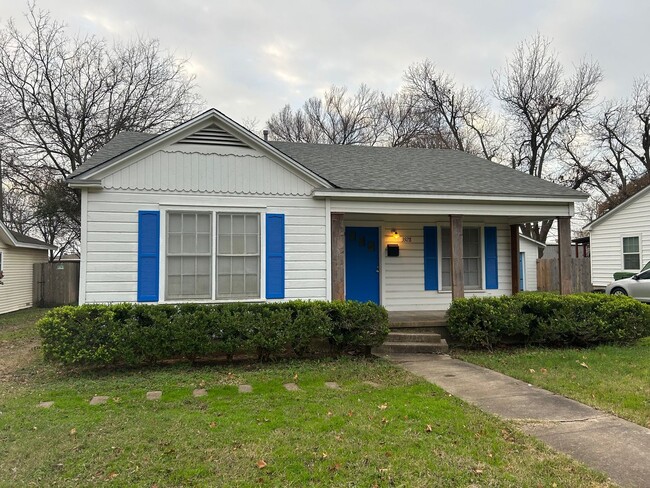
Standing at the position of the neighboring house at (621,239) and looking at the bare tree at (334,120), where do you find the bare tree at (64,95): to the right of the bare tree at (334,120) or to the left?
left

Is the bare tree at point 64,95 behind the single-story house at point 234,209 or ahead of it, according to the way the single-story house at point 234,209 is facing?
behind

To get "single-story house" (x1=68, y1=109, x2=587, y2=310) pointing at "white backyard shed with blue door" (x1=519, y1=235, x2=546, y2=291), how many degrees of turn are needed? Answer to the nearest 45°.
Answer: approximately 135° to its left

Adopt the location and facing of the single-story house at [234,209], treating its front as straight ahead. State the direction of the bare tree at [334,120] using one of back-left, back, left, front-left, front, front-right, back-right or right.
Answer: back

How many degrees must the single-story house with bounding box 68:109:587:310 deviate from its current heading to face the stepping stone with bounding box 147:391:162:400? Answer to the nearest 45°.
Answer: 0° — it already faces it

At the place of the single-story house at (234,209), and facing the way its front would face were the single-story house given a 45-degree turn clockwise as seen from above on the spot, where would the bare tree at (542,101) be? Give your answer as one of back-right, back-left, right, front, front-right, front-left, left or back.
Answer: back

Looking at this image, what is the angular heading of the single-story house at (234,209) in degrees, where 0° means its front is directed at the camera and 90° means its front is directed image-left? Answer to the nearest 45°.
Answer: approximately 0°

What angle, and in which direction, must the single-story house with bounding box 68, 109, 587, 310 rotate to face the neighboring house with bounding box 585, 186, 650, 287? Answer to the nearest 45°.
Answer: approximately 135° to its left

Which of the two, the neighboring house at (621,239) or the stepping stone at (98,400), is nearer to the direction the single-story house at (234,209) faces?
the stepping stone
